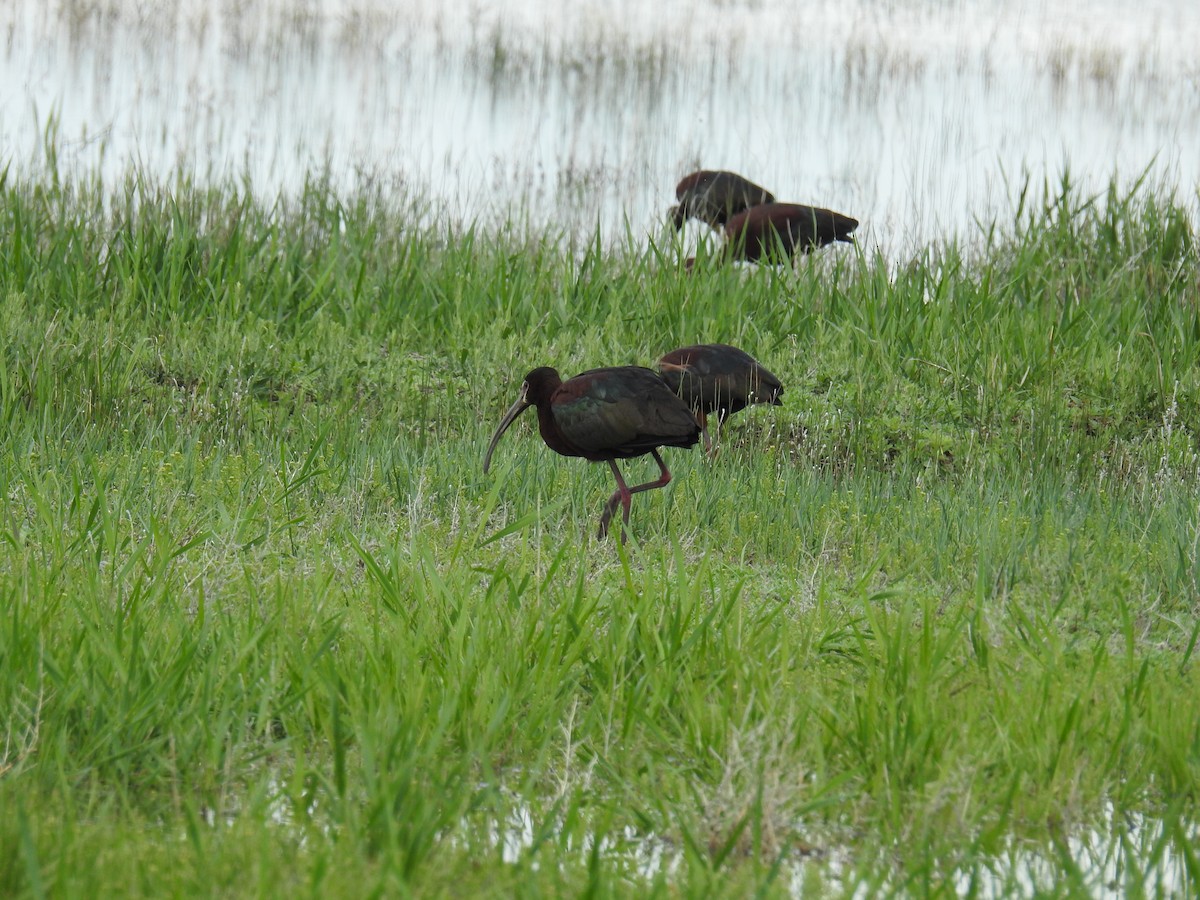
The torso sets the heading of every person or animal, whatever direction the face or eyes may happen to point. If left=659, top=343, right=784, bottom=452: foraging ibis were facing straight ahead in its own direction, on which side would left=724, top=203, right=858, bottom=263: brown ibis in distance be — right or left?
on its right

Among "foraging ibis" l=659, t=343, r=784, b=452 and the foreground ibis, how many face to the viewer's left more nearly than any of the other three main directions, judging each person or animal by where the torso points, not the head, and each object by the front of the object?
2

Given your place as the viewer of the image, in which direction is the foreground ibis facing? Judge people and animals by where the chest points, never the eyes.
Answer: facing to the left of the viewer

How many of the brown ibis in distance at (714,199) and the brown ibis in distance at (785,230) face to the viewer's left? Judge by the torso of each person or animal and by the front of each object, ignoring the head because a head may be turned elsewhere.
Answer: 2

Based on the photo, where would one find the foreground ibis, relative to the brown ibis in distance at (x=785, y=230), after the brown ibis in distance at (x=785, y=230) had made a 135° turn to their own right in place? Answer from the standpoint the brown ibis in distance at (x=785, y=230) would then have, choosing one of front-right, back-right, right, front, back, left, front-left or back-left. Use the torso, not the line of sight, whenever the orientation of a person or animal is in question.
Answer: back-right

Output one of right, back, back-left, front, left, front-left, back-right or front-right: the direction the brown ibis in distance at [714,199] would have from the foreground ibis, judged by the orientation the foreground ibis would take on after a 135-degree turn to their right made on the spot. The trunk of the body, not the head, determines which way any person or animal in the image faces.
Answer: front-left

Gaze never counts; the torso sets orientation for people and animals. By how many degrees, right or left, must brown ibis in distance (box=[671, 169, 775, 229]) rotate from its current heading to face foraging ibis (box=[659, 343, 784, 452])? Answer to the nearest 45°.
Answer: approximately 90° to its left

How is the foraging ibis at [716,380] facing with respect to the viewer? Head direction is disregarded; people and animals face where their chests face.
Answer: to the viewer's left

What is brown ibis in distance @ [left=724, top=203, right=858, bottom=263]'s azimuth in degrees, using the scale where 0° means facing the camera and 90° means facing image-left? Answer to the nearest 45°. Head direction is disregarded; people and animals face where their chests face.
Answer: approximately 90°

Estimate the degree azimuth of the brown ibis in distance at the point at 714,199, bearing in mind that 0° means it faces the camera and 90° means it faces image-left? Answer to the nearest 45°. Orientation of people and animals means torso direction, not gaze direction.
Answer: approximately 90°
